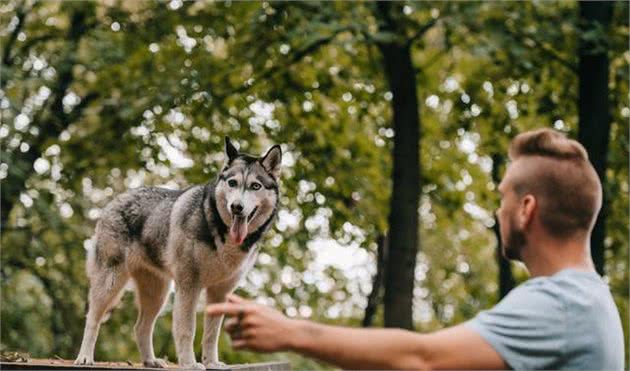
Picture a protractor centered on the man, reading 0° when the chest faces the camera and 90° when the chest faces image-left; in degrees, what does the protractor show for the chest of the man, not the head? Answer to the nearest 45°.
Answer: approximately 135°

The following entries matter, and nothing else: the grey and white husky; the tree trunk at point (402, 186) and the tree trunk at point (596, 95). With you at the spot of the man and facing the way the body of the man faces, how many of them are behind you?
0

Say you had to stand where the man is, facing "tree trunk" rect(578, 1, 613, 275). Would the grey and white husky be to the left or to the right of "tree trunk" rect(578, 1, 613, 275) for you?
left

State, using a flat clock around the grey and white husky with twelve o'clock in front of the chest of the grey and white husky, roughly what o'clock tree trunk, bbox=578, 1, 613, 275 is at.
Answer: The tree trunk is roughly at 9 o'clock from the grey and white husky.

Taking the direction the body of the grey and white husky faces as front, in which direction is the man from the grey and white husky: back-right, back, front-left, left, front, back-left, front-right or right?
front-right

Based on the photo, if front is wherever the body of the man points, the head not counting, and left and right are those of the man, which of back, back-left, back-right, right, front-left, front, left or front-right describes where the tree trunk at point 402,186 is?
front-right

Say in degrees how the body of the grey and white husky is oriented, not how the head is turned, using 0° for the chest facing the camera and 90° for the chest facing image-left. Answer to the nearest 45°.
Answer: approximately 315°

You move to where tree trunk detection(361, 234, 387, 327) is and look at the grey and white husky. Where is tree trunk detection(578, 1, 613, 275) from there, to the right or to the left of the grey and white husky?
left

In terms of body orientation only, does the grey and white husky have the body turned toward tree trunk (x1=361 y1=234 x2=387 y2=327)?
no

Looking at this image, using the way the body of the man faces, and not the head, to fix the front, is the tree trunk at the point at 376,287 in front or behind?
in front

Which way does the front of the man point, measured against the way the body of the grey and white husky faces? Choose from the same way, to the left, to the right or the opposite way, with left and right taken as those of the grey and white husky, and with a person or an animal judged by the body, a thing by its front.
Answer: the opposite way
